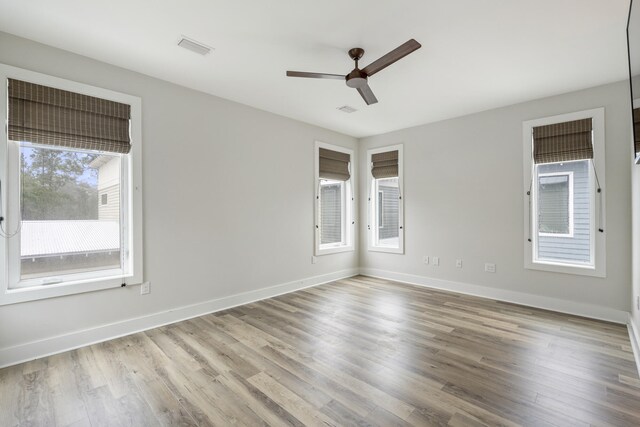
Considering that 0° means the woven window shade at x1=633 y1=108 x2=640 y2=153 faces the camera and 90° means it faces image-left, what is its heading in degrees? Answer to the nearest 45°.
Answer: approximately 90°

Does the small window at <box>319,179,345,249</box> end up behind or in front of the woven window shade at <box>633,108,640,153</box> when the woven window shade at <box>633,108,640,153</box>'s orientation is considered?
in front

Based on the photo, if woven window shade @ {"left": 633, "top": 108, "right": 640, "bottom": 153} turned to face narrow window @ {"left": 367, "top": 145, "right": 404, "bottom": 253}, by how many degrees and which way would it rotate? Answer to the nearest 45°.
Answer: approximately 45° to its right

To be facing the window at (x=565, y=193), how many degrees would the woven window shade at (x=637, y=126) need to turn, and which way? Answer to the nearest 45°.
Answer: approximately 90° to its right

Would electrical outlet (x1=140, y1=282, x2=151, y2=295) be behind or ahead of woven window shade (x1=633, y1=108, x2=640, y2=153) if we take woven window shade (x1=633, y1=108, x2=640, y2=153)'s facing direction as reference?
ahead

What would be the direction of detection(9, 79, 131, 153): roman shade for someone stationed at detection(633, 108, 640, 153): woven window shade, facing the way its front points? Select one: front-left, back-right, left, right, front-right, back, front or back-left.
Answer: front-left

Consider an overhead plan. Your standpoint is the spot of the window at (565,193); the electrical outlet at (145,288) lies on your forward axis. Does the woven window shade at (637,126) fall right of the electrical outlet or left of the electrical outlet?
left

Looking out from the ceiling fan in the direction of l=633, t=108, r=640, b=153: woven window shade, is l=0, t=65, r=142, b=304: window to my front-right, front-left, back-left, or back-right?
back-right

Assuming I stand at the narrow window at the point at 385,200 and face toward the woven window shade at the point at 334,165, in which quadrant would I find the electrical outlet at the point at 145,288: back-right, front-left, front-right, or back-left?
front-left

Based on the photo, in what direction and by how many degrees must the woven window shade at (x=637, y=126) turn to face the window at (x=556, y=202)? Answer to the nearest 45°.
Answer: approximately 90° to its right

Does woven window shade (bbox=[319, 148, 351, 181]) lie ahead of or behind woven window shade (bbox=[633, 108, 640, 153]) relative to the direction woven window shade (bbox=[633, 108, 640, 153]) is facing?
ahead
